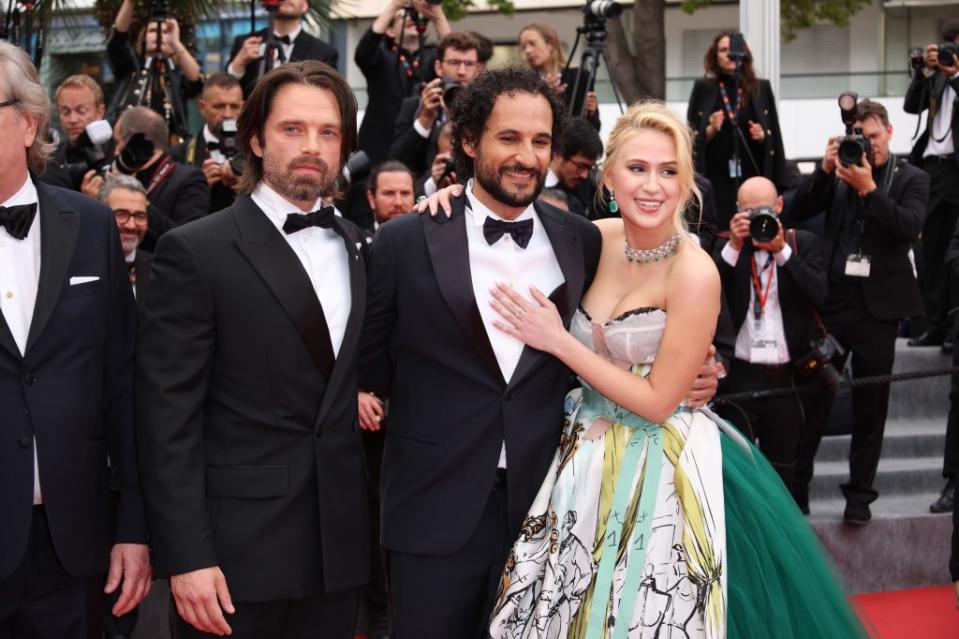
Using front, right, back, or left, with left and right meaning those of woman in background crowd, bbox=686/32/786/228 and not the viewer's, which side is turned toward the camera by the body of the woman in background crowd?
front

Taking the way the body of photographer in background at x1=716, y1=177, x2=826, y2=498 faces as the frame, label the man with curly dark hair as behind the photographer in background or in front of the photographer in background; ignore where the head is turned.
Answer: in front

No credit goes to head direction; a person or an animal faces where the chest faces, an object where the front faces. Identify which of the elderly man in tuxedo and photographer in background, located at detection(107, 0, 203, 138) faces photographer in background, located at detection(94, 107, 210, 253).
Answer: photographer in background, located at detection(107, 0, 203, 138)

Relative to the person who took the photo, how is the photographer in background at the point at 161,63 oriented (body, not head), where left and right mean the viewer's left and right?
facing the viewer

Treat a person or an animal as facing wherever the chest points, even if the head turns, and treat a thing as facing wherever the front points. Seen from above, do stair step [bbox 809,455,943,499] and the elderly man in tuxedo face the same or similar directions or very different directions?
same or similar directions

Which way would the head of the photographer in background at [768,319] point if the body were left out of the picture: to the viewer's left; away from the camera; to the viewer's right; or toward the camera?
toward the camera

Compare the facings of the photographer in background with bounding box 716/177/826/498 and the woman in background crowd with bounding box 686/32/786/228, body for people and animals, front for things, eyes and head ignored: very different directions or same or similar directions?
same or similar directions

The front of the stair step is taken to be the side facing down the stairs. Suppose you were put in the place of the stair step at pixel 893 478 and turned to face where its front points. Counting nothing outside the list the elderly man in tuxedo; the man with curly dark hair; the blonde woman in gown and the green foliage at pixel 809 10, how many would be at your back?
1

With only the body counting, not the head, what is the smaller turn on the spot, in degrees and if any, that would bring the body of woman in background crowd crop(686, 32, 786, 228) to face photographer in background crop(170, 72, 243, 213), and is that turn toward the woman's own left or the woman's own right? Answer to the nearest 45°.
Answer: approximately 45° to the woman's own right

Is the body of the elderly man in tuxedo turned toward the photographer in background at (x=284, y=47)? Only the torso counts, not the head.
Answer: no

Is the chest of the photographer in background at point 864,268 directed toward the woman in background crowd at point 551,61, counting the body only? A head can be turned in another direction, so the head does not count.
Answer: no

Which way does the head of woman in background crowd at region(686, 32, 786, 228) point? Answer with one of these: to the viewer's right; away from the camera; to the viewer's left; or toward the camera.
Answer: toward the camera

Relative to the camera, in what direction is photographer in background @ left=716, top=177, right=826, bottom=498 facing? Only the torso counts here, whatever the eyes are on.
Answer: toward the camera

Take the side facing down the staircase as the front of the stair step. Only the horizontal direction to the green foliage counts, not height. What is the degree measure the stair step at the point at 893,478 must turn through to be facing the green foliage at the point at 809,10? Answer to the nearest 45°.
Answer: approximately 180°

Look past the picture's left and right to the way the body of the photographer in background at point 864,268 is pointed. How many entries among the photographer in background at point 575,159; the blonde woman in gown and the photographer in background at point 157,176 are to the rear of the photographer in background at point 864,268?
0

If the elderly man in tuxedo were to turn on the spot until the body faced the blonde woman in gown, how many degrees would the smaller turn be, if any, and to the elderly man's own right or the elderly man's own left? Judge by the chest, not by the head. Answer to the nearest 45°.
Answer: approximately 135° to the elderly man's own left

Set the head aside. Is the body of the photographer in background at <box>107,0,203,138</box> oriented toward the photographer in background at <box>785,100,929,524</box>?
no

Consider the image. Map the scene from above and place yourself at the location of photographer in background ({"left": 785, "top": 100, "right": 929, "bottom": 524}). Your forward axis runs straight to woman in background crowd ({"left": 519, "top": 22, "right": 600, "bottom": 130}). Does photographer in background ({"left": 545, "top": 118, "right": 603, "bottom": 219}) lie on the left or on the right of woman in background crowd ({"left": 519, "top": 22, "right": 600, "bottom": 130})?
left
